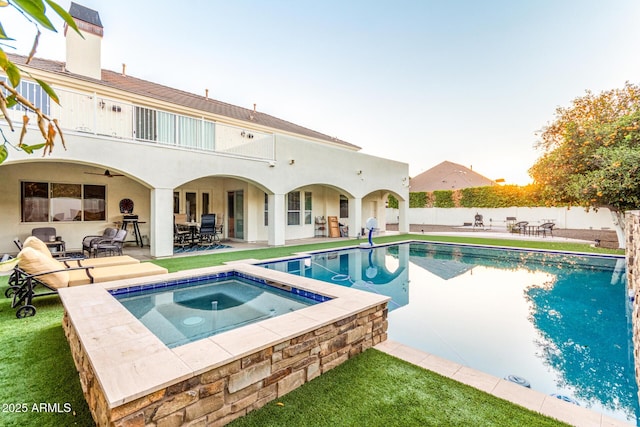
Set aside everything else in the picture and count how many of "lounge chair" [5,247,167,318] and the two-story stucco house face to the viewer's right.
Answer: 1

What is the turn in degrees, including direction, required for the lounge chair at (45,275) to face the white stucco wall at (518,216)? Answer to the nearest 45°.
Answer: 0° — it already faces it

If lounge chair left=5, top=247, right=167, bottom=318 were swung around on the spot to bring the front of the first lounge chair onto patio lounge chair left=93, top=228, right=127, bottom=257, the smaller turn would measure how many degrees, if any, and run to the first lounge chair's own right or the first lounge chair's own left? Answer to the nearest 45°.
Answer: approximately 90° to the first lounge chair's own left

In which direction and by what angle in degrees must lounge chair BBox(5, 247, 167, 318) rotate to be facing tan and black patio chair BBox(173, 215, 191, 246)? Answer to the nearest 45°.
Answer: approximately 45° to its left

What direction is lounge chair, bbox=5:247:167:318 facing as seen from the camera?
to the viewer's right

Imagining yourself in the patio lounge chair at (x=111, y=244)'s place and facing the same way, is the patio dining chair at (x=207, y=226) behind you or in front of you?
behind

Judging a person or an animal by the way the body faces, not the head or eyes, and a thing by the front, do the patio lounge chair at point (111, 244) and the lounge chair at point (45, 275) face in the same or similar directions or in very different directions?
very different directions

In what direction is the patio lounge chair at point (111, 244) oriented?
to the viewer's left

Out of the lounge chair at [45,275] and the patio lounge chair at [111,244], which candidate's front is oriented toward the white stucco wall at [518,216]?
the lounge chair at [45,275]

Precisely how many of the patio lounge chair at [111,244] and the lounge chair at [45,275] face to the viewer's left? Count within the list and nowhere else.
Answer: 1

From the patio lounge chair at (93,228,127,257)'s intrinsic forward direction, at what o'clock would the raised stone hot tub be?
The raised stone hot tub is roughly at 9 o'clock from the patio lounge chair.

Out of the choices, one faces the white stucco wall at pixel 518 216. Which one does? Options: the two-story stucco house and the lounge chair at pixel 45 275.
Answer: the lounge chair
